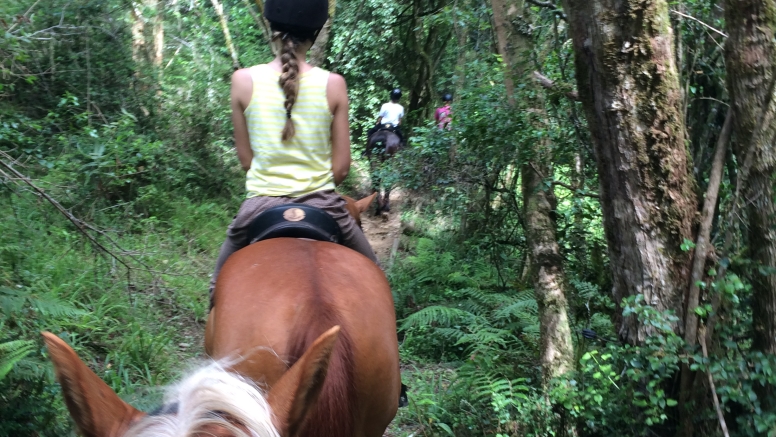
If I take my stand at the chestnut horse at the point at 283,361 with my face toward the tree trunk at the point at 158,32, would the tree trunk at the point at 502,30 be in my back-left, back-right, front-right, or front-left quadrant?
front-right

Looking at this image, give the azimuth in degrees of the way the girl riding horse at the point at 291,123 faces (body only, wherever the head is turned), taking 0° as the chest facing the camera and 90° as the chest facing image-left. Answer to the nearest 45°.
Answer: approximately 180°

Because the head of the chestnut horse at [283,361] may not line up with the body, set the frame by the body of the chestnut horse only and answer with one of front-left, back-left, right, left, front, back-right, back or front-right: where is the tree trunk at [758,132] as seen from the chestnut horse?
right

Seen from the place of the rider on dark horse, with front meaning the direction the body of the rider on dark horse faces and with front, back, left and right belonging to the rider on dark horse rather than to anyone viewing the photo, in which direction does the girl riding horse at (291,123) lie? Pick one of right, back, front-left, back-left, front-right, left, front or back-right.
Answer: back

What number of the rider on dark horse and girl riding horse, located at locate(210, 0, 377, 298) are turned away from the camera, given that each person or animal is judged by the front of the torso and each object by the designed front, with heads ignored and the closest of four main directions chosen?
2

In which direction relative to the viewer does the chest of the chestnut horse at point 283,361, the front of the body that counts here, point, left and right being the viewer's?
facing away from the viewer

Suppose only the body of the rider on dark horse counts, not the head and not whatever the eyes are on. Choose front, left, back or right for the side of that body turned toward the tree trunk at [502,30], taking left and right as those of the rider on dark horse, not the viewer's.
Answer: back

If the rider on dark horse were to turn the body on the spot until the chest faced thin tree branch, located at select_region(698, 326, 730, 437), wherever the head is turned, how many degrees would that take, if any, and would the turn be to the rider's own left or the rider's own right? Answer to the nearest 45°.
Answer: approximately 180°

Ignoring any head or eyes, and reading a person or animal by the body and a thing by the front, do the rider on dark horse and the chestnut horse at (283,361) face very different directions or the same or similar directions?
same or similar directions

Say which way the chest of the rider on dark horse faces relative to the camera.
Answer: away from the camera

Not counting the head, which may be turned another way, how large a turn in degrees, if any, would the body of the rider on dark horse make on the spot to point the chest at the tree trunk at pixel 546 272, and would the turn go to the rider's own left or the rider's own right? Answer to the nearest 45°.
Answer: approximately 180°

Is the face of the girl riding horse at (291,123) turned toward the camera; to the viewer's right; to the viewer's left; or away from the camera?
away from the camera

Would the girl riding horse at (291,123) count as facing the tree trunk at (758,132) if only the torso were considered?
no

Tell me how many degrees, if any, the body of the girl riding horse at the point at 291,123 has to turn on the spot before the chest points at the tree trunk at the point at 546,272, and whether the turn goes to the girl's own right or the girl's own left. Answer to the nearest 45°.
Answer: approximately 45° to the girl's own right
